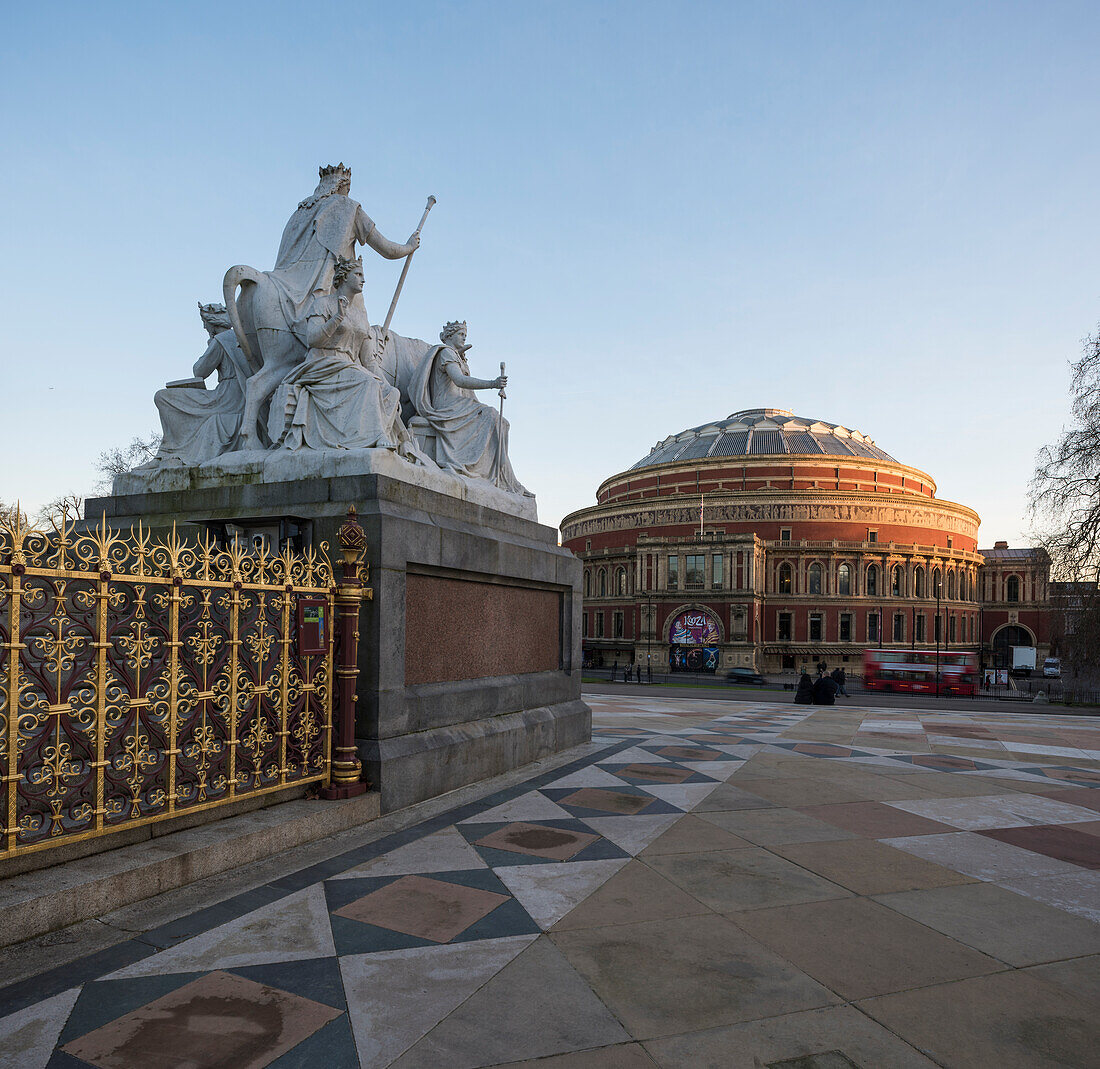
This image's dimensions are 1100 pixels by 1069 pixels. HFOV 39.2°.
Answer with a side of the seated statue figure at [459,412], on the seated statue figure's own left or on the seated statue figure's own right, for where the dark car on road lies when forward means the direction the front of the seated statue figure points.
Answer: on the seated statue figure's own left

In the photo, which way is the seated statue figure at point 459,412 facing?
to the viewer's right

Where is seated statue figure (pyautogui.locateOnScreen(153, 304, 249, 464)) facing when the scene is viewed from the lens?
facing to the left of the viewer

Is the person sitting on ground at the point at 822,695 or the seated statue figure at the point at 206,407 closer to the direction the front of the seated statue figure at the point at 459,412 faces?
the person sitting on ground
